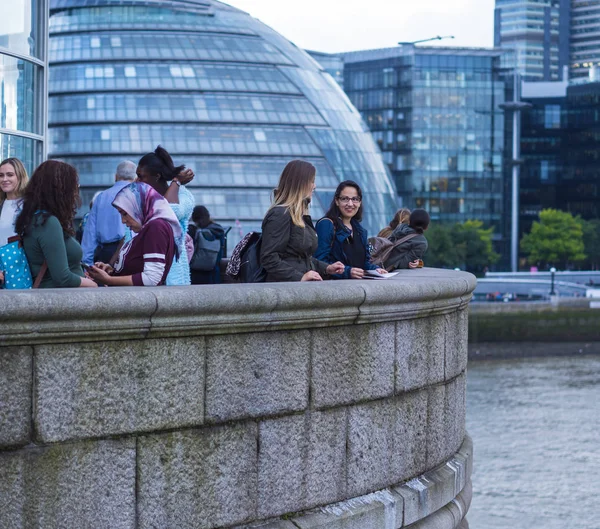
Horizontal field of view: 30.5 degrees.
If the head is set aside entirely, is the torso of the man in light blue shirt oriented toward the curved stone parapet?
no

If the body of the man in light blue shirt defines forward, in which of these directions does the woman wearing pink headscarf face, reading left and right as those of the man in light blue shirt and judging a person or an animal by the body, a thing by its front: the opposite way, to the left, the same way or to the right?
to the left

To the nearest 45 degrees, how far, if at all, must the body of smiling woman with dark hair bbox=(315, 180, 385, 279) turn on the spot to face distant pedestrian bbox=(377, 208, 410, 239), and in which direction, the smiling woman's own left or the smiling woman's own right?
approximately 135° to the smiling woman's own left

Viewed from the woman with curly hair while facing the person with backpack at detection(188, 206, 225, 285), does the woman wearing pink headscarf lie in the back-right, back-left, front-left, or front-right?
front-right

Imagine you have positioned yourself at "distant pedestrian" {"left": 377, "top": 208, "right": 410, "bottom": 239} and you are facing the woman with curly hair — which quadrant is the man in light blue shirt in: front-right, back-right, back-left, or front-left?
front-right

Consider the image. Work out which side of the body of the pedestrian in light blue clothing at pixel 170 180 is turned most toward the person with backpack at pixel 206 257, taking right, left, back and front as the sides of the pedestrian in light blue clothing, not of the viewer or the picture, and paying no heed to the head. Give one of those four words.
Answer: right

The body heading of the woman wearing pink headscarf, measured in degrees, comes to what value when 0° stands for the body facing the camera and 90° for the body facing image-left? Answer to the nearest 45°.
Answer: approximately 90°

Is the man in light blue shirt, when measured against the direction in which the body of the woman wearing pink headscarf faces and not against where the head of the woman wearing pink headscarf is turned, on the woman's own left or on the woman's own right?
on the woman's own right

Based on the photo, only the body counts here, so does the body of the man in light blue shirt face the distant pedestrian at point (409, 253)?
no

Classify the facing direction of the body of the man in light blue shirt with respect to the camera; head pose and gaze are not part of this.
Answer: away from the camera

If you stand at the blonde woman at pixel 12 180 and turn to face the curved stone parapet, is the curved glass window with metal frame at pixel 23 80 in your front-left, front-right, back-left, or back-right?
back-left
